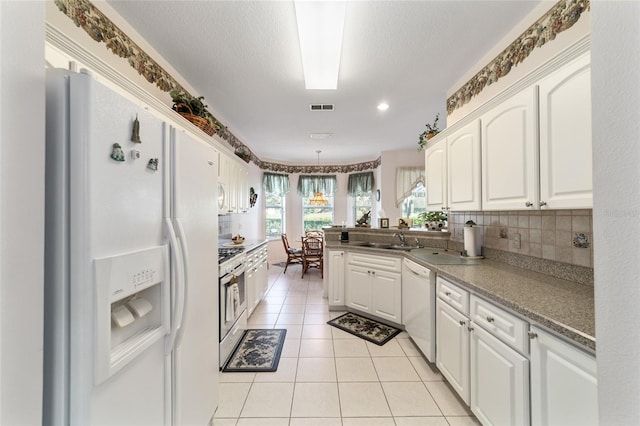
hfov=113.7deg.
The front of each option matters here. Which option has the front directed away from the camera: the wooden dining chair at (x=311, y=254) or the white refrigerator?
the wooden dining chair

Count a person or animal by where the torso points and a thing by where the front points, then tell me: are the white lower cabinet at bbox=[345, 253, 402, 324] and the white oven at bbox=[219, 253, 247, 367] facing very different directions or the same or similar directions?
very different directions

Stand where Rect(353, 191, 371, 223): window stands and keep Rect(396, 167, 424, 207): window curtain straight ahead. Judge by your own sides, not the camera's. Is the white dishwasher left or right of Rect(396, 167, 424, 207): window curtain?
right

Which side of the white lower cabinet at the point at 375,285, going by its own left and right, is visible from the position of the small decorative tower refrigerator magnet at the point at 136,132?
front

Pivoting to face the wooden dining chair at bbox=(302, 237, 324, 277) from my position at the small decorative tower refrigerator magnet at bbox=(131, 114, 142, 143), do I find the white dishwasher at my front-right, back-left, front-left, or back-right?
front-right

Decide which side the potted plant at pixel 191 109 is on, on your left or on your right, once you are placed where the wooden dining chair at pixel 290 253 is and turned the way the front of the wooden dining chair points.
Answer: on your right

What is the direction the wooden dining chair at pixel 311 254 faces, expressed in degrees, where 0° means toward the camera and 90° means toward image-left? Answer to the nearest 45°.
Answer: approximately 180°

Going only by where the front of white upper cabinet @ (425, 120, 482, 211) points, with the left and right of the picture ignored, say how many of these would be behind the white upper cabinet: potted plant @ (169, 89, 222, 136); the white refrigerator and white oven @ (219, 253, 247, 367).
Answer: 0

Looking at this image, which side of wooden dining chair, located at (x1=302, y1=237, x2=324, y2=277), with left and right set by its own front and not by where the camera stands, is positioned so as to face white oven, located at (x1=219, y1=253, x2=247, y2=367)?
back

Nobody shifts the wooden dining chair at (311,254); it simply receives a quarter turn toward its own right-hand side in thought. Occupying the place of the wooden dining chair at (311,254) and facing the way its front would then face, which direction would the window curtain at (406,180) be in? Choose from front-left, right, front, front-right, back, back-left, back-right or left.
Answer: front

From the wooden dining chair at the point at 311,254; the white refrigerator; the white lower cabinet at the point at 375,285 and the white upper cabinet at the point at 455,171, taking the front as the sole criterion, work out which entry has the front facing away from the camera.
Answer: the wooden dining chair

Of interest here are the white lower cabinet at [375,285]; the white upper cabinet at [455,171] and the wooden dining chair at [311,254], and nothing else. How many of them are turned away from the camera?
1

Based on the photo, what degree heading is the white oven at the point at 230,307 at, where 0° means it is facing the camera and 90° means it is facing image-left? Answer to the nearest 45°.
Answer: approximately 270°

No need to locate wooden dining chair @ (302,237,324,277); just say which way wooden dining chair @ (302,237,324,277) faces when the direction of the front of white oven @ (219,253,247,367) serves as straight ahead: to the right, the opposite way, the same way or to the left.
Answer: to the left

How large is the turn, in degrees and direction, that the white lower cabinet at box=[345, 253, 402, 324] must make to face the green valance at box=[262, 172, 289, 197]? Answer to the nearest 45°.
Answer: approximately 90° to its right

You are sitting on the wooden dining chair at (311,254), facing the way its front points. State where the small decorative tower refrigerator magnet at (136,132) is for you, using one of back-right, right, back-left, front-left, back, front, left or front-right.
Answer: back
